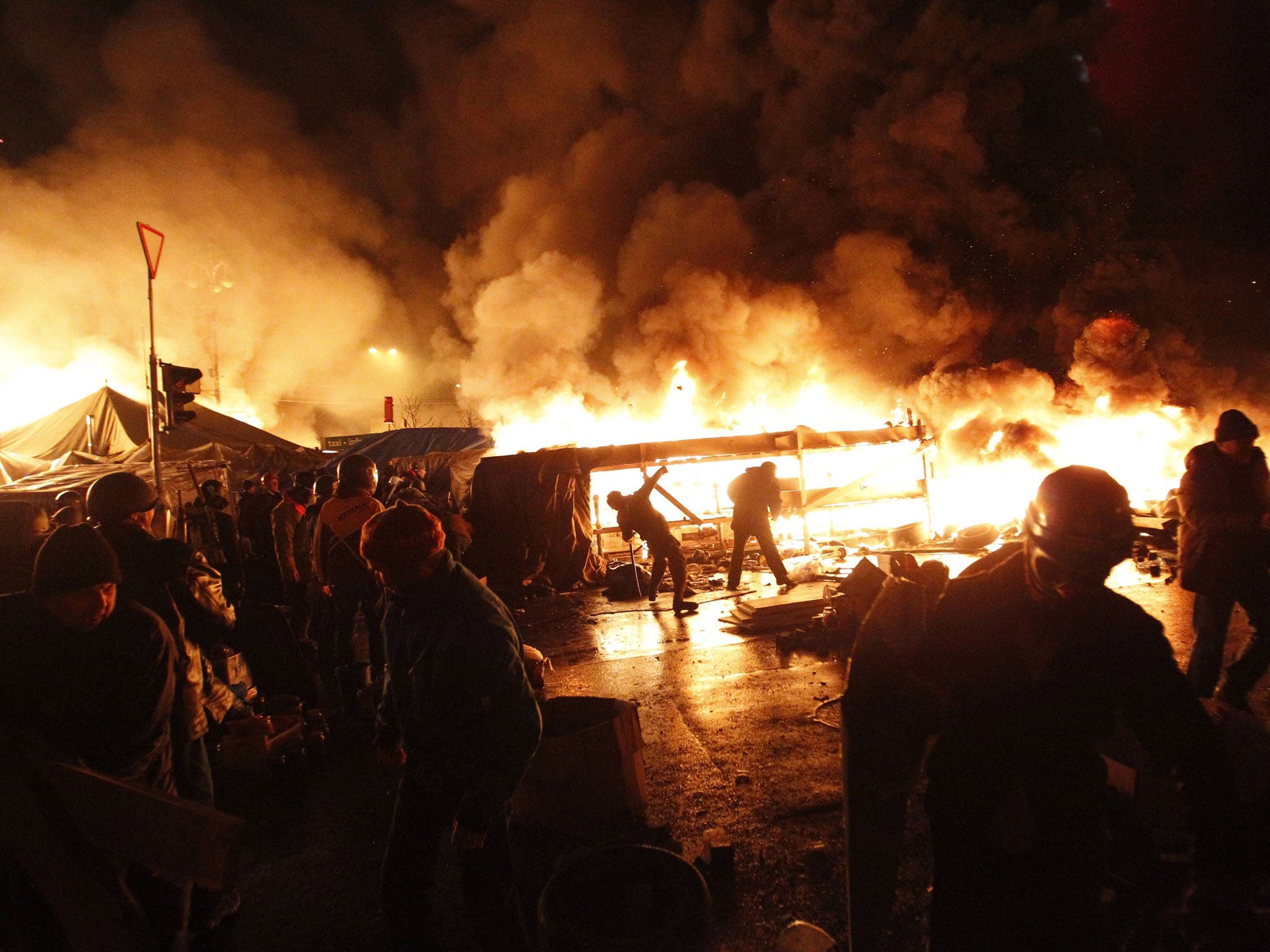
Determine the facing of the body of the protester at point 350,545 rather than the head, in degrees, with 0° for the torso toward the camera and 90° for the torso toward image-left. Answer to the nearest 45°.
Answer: approximately 225°

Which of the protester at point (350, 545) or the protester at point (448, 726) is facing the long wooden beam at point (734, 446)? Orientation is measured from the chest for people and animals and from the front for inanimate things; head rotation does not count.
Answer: the protester at point (350, 545)

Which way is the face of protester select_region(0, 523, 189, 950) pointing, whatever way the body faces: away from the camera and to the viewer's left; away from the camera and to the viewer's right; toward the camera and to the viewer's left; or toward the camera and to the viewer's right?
toward the camera and to the viewer's right

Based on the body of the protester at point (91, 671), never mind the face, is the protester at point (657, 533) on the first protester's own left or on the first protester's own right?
on the first protester's own left

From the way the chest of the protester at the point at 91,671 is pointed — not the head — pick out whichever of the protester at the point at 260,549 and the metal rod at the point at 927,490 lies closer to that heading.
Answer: the metal rod

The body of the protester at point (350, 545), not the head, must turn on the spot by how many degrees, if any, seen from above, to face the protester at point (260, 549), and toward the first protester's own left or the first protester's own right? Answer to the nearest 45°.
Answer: approximately 45° to the first protester's own left

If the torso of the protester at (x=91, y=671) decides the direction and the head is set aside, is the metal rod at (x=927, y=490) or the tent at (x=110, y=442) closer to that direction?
the metal rod
